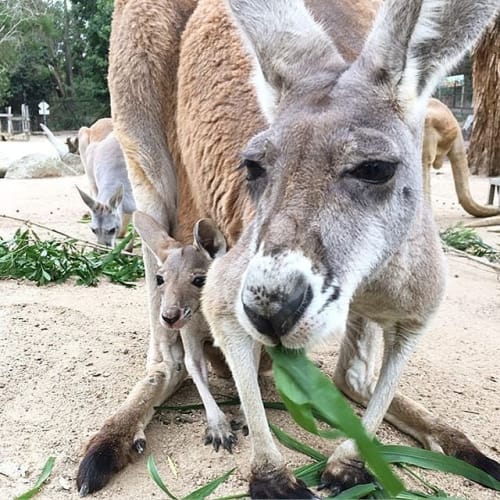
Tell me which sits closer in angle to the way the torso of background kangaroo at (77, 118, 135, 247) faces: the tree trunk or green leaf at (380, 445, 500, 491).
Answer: the green leaf

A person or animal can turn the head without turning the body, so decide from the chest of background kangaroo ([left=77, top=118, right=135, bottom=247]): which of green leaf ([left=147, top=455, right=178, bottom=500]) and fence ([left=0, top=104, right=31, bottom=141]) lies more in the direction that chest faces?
the green leaf

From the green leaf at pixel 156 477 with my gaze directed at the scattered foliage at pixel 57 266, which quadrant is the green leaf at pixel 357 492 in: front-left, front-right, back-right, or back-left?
back-right

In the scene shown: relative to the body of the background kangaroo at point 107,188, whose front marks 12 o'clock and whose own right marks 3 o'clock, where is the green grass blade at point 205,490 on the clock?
The green grass blade is roughly at 12 o'clock from the background kangaroo.

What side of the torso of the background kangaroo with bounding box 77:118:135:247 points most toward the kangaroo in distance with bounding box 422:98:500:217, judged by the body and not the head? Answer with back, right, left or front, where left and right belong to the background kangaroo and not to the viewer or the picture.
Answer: left

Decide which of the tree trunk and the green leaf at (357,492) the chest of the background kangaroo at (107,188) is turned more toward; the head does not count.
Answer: the green leaf

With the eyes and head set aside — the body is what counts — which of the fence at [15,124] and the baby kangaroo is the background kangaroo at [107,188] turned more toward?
the baby kangaroo

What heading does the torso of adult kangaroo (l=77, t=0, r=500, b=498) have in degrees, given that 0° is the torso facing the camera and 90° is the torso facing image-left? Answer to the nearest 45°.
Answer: approximately 0°

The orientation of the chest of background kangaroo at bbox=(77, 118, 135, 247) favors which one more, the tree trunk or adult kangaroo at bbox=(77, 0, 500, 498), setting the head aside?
the adult kangaroo

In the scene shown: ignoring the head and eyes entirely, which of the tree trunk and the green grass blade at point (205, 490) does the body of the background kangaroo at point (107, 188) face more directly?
the green grass blade

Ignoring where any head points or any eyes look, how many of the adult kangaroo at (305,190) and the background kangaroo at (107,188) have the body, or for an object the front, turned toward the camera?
2

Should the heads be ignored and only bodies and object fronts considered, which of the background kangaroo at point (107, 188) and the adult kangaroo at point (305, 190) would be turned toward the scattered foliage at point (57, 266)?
the background kangaroo

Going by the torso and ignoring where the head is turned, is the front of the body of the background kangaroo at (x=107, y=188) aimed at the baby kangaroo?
yes
